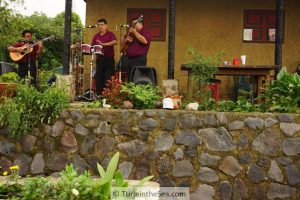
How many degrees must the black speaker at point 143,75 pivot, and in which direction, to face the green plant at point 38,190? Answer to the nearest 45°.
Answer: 0° — it already faces it

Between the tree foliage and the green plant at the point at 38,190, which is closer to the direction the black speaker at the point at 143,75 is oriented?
the green plant

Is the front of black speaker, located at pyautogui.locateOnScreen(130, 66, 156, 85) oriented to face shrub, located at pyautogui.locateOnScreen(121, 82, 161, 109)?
yes

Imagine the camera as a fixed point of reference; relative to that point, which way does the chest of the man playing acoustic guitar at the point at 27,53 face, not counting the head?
toward the camera

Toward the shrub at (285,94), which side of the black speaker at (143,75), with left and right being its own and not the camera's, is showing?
left

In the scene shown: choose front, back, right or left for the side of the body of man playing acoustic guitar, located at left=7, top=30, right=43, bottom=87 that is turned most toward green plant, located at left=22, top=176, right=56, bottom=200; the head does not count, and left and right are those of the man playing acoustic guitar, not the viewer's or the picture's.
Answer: front

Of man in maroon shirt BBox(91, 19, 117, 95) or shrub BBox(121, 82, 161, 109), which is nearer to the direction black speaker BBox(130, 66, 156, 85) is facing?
the shrub

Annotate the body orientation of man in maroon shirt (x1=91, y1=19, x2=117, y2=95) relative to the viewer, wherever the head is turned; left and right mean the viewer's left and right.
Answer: facing the viewer and to the left of the viewer

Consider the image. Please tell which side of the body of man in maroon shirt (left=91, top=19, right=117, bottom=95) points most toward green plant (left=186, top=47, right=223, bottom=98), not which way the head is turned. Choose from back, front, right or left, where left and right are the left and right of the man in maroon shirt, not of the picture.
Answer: left

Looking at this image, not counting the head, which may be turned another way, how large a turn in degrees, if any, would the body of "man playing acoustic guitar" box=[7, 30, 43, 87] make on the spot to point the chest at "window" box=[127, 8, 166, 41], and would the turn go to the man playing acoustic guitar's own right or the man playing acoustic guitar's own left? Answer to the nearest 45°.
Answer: approximately 90° to the man playing acoustic guitar's own left

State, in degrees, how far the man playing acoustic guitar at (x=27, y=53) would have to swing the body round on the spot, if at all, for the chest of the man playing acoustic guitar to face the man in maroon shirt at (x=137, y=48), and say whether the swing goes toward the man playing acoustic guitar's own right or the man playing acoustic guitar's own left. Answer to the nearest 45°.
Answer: approximately 45° to the man playing acoustic guitar's own left

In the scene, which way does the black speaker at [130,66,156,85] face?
toward the camera

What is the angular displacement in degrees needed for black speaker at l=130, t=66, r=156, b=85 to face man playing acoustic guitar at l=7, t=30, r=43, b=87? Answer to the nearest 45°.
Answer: approximately 135° to its right

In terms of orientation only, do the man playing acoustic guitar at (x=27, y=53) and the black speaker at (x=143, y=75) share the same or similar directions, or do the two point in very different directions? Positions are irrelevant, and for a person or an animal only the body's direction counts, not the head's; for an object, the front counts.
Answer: same or similar directions

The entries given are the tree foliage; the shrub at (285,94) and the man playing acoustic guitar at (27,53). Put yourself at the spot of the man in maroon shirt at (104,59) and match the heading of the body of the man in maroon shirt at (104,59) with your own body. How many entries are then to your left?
1

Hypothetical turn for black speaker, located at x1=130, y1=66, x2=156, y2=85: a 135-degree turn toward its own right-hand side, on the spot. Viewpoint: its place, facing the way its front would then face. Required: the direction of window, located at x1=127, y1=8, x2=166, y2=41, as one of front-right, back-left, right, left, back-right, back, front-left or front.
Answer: front-right

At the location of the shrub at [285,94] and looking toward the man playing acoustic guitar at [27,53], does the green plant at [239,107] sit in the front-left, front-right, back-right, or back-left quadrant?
front-left
